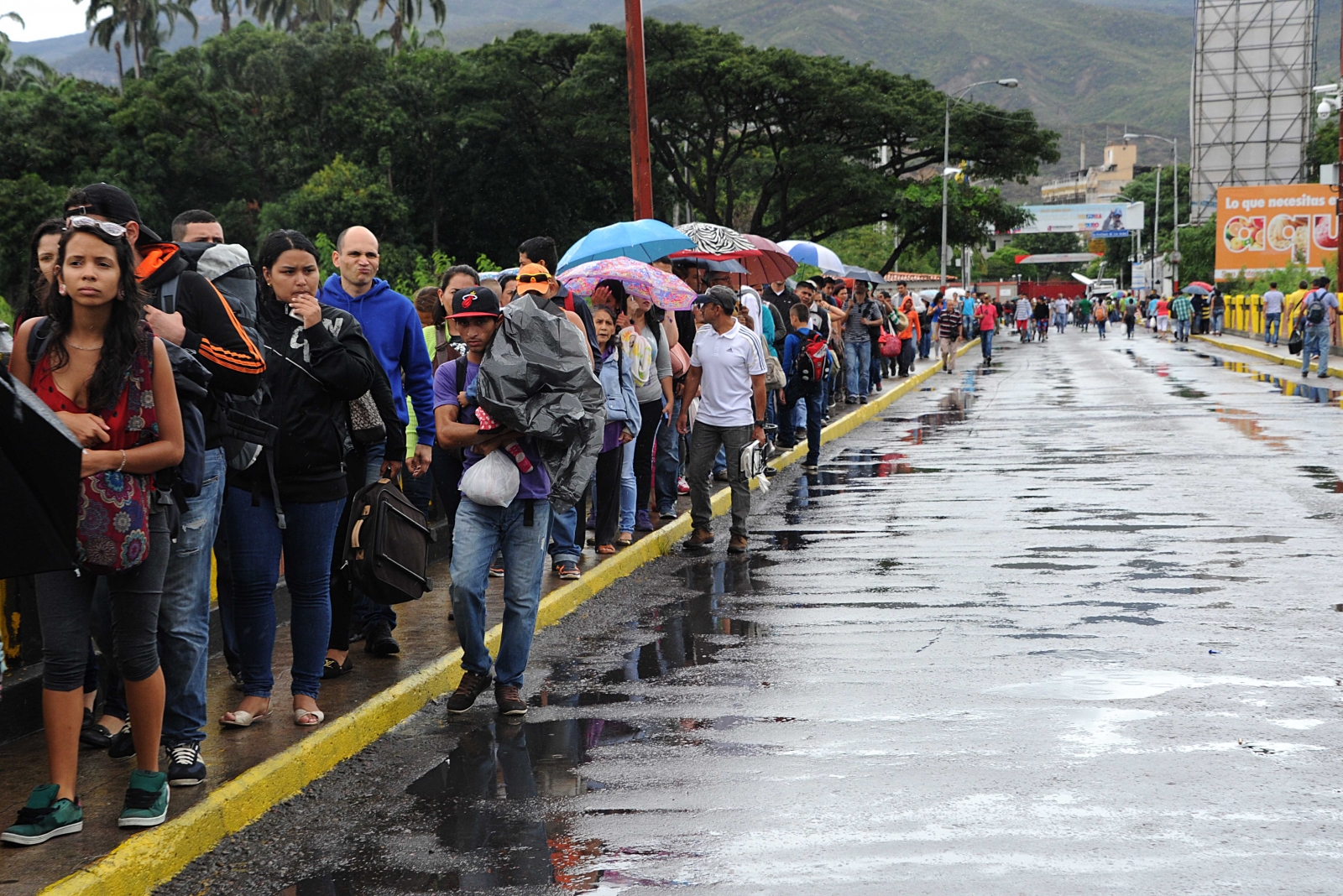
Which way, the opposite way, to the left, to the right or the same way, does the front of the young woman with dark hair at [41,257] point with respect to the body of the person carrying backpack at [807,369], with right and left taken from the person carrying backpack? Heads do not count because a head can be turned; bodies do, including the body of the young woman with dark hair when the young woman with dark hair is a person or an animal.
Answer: the opposite way

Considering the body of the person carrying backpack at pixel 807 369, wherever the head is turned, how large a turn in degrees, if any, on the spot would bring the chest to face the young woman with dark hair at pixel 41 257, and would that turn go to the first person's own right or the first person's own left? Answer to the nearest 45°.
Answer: approximately 135° to the first person's own left

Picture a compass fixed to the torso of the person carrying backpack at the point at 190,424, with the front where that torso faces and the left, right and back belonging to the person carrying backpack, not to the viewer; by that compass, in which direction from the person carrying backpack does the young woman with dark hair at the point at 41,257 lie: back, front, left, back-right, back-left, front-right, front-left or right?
right

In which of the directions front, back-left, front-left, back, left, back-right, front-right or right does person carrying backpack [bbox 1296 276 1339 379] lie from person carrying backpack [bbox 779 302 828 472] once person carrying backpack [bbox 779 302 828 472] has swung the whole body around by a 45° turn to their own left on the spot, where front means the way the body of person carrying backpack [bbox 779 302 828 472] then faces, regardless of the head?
back-right

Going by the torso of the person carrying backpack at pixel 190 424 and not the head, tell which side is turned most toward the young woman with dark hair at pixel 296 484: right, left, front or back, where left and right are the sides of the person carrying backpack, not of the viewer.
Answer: back

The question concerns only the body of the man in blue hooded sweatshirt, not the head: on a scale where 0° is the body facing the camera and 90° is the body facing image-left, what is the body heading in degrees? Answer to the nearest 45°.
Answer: approximately 0°

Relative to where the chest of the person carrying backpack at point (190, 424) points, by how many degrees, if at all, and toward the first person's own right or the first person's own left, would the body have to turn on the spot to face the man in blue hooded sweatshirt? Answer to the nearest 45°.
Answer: approximately 180°

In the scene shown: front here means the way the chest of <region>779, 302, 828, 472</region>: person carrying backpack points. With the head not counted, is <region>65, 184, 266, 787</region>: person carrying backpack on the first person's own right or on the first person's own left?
on the first person's own left

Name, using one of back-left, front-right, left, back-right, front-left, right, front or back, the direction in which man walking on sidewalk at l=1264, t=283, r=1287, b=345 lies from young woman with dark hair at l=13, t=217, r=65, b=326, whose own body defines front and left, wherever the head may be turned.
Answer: back-left
